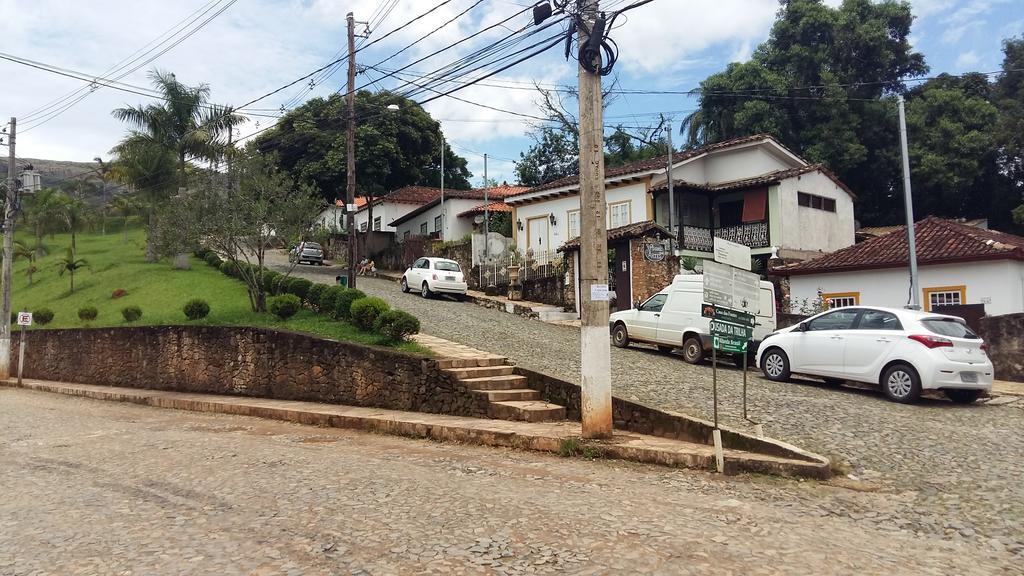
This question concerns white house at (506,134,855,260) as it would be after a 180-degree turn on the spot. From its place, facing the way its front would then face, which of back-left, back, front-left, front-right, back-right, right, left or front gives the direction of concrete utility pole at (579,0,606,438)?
back-right

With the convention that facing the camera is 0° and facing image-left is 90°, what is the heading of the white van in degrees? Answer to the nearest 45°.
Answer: approximately 135°

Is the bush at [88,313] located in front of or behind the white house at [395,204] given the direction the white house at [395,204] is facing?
in front

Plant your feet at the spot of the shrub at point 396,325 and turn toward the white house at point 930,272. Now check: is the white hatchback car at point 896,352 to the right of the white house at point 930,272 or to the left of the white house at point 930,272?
right

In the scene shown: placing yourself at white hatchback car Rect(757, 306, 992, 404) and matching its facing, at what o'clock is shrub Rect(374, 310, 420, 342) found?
The shrub is roughly at 10 o'clock from the white hatchback car.

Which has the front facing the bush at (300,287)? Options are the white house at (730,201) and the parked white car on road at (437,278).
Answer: the white house

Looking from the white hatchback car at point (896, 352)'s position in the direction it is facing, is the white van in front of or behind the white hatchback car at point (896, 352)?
in front

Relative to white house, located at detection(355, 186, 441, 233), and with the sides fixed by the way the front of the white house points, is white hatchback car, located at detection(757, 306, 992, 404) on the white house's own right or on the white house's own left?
on the white house's own left

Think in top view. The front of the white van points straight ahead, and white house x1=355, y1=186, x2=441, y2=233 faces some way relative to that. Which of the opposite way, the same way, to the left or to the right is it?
to the left

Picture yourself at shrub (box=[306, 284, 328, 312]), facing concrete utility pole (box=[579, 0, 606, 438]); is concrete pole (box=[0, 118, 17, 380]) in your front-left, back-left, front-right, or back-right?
back-right

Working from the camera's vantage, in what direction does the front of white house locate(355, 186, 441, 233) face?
facing the viewer and to the left of the viewer

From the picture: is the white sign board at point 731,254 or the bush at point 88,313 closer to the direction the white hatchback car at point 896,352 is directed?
the bush

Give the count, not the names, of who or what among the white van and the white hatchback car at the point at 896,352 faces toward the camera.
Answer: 0

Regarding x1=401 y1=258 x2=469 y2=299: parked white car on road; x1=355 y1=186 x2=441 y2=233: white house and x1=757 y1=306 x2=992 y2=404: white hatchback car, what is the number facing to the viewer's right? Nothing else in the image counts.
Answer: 0

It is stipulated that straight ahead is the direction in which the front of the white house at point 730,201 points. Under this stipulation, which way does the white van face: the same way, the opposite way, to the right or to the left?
to the right

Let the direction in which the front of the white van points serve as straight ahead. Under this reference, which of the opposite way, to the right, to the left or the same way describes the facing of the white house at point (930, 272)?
to the left
